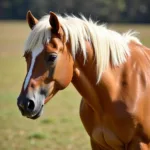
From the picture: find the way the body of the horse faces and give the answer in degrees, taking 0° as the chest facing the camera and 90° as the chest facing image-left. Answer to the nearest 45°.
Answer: approximately 45°
